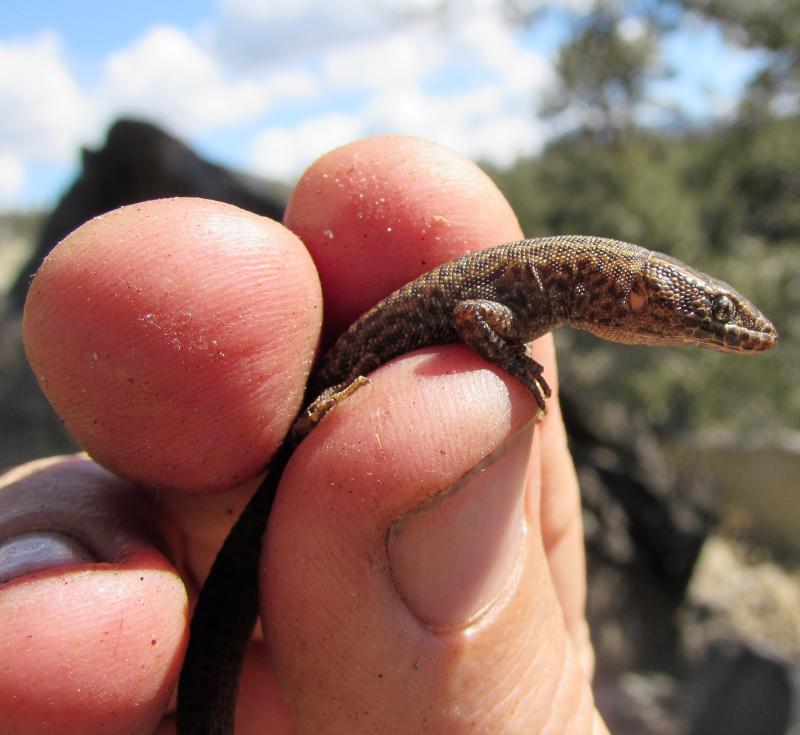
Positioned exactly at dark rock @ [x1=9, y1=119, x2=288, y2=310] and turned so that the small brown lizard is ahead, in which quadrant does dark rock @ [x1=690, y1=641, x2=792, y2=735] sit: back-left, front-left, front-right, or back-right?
front-left

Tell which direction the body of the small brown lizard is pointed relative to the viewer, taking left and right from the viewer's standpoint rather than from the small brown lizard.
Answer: facing to the right of the viewer

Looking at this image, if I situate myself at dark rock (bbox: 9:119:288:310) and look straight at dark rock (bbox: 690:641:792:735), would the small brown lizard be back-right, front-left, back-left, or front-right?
front-right
